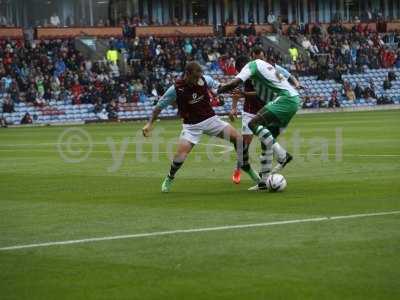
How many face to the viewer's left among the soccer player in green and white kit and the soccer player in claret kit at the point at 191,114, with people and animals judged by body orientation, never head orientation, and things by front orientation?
1

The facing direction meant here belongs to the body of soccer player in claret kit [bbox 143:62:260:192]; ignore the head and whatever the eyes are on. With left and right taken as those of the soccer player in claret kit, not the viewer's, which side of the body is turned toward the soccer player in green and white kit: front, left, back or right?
left

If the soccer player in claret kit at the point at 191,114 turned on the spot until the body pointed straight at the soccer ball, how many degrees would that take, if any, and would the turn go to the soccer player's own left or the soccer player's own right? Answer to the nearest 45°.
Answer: approximately 45° to the soccer player's own left

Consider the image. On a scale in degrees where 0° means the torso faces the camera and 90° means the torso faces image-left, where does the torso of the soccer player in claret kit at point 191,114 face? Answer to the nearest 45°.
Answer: approximately 0°

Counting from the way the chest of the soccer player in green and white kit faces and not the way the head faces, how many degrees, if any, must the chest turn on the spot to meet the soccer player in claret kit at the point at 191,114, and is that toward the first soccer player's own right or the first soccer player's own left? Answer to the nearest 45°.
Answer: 0° — they already face them

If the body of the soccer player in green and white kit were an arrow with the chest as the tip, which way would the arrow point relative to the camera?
to the viewer's left

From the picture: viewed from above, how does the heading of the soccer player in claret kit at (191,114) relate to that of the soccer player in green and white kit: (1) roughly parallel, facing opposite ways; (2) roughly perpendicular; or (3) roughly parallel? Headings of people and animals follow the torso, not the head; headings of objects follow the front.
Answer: roughly perpendicular
